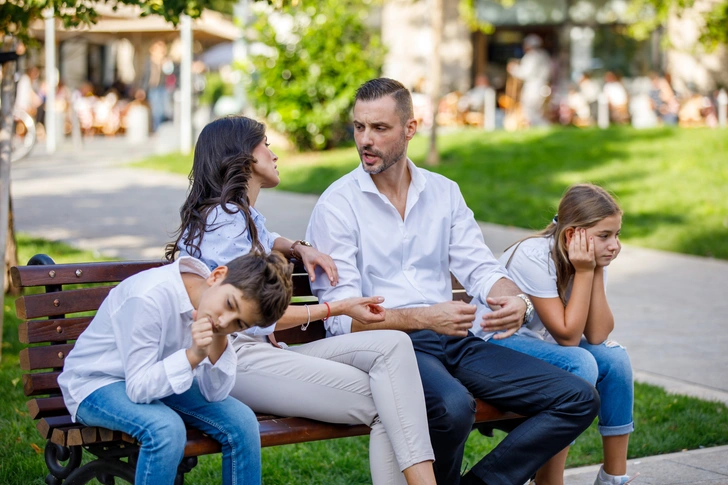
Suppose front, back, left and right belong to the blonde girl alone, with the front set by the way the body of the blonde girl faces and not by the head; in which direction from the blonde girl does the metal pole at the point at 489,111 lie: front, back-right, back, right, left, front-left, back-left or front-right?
back-left

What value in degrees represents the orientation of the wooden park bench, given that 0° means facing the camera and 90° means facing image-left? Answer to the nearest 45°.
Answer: approximately 315°

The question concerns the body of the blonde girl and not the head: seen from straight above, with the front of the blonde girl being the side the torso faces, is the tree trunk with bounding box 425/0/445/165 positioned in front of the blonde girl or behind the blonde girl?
behind

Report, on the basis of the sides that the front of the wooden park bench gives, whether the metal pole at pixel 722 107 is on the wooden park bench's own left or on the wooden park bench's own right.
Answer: on the wooden park bench's own left

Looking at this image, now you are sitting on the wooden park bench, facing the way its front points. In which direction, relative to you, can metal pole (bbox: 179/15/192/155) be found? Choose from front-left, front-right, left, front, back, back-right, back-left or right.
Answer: back-left

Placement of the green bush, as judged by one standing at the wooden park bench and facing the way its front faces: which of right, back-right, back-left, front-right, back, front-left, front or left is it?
back-left

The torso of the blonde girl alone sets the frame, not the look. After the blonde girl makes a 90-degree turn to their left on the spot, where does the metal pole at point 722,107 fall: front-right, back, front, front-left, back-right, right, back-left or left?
front-left

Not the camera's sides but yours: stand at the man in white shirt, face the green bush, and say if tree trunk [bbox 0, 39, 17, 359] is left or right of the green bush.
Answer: left
